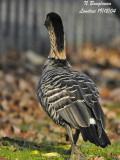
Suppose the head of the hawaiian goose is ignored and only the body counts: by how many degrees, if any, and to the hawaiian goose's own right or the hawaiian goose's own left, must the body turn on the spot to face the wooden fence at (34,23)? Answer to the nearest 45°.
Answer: approximately 45° to the hawaiian goose's own right

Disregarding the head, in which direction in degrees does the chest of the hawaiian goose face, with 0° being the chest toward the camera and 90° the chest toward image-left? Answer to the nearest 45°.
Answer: approximately 135°
